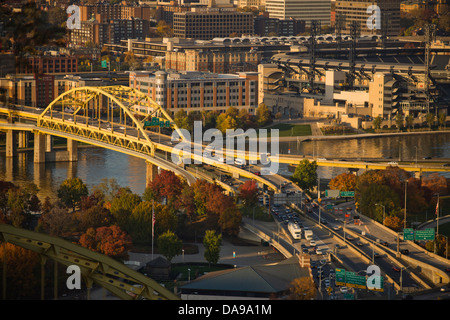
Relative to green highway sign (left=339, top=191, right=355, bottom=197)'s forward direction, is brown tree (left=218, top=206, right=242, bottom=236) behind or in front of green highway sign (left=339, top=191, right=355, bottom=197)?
in front

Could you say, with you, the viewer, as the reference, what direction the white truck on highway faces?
facing the viewer and to the right of the viewer

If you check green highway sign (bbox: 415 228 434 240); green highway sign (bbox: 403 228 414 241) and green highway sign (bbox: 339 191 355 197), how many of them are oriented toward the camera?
3

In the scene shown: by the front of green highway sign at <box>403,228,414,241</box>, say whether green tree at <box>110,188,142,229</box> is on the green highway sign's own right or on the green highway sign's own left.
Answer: on the green highway sign's own right

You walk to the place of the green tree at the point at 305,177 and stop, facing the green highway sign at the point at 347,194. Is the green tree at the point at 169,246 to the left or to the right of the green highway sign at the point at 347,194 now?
right

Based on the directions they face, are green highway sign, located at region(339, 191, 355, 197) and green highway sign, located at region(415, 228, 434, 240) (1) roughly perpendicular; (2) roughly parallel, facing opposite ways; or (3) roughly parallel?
roughly parallel

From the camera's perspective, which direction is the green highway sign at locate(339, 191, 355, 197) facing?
toward the camera

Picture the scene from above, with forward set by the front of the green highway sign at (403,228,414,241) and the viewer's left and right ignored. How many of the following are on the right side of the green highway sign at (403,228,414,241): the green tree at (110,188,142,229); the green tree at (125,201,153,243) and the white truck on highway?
3

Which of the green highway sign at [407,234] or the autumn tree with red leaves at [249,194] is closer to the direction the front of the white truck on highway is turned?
the green highway sign

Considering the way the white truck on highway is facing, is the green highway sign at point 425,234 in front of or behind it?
in front

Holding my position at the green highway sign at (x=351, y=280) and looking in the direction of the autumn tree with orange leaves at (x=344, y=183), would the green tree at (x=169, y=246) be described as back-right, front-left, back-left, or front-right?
front-left

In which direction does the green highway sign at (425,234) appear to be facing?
toward the camera

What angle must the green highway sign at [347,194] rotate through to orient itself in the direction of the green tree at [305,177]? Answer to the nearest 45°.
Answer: approximately 135° to its right

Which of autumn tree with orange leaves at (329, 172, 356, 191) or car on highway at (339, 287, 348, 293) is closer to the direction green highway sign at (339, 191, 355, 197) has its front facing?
the car on highway

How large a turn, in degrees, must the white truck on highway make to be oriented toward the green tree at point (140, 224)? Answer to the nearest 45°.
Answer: approximately 135° to its right

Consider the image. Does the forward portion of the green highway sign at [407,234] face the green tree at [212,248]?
no
